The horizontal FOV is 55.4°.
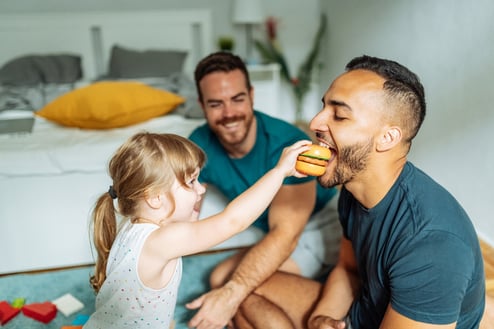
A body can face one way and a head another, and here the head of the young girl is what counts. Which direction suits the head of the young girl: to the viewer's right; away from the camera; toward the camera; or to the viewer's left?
to the viewer's right

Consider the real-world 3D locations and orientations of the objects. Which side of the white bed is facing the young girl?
front

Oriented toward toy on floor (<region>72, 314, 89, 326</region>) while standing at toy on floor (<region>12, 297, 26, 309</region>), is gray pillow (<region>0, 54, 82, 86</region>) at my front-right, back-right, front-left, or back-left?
back-left

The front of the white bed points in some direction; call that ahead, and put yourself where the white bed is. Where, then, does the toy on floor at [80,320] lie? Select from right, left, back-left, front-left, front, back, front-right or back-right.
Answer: front

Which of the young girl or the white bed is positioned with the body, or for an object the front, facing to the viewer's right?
the young girl

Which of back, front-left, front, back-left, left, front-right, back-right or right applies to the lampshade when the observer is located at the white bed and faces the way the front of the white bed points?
back-left

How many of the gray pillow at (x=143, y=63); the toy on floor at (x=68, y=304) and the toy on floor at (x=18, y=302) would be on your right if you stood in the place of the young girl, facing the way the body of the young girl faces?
0

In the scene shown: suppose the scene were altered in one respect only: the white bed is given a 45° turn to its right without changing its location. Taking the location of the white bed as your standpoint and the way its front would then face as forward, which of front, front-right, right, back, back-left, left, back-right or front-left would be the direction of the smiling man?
left

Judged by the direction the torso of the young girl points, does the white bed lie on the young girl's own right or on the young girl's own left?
on the young girl's own left

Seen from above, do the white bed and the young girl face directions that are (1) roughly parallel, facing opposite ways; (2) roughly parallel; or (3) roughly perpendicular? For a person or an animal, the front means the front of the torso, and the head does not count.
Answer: roughly perpendicular

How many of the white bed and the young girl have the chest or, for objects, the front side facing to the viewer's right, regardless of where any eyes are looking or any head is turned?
1

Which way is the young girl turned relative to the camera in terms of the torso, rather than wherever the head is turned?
to the viewer's right

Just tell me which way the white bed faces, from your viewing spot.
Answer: facing the viewer

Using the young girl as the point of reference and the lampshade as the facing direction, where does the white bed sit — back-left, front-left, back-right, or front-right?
front-left
